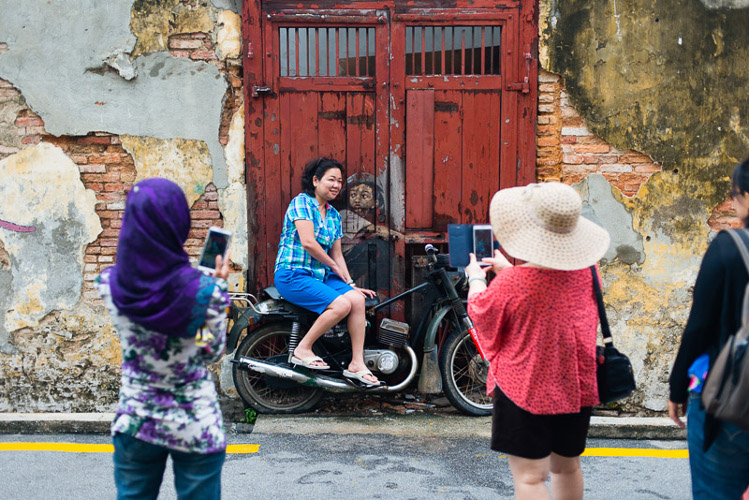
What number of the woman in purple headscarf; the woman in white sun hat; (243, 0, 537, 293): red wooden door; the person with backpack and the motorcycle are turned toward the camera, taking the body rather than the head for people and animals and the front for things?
1

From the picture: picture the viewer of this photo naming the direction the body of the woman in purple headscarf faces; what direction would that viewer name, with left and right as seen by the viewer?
facing away from the viewer and to the right of the viewer

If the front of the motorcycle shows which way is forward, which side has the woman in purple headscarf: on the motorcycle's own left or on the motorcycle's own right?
on the motorcycle's own right

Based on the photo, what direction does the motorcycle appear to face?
to the viewer's right

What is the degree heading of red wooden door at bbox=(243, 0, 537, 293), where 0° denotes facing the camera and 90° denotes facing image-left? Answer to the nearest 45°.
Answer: approximately 0°

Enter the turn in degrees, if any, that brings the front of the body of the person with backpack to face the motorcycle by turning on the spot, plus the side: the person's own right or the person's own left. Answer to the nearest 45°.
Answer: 0° — they already face it

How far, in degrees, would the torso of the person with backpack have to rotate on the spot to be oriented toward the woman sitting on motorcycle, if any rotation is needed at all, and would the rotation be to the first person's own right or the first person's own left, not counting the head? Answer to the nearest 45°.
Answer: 0° — they already face them

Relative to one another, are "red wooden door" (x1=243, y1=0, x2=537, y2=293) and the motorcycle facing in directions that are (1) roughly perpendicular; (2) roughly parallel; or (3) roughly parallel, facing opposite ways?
roughly perpendicular

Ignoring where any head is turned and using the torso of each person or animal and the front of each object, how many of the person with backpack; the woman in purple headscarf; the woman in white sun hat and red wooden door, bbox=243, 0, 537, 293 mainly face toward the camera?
1

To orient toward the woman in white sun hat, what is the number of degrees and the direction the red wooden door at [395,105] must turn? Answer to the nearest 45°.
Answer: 0° — it already faces them

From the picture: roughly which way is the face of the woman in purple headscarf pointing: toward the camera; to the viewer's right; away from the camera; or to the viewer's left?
away from the camera

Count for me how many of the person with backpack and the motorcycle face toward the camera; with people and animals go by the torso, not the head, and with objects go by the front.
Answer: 0

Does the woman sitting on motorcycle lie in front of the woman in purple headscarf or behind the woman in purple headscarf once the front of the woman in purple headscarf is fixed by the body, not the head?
in front

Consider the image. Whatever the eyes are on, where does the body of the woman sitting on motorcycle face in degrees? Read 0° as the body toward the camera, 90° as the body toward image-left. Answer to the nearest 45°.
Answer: approximately 315°

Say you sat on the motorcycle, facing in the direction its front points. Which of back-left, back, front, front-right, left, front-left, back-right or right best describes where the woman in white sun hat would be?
right

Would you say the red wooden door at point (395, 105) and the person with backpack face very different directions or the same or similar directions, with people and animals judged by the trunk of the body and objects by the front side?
very different directions

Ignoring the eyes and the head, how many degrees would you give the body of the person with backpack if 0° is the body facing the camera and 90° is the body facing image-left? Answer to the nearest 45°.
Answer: approximately 135°

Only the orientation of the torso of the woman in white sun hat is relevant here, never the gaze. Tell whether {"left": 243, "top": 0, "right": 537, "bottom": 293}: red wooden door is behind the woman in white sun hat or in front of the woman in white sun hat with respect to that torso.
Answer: in front

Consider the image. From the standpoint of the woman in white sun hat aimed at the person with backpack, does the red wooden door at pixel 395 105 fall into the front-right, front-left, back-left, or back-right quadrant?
back-left
